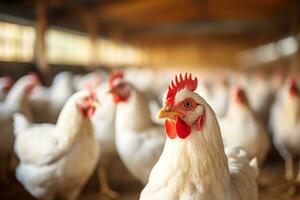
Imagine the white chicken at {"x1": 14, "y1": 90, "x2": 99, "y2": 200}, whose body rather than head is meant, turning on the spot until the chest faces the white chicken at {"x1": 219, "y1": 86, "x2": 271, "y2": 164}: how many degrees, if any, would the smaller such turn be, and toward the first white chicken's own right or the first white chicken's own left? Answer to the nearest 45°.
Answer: approximately 45° to the first white chicken's own left

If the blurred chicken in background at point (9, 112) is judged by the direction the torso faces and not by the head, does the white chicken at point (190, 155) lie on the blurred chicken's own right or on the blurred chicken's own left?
on the blurred chicken's own right

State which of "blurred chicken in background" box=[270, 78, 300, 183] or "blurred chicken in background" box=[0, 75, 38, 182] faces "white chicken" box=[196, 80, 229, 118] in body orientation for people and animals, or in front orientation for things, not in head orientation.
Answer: "blurred chicken in background" box=[0, 75, 38, 182]

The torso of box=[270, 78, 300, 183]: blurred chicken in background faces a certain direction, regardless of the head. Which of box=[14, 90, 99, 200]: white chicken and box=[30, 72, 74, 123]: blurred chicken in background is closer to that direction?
the white chicken

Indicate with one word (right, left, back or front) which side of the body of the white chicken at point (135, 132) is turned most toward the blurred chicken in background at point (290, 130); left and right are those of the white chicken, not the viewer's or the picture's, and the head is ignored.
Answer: back

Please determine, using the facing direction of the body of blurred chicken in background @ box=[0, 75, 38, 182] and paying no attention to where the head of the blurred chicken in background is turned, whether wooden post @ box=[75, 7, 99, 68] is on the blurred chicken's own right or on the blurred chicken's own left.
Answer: on the blurred chicken's own left

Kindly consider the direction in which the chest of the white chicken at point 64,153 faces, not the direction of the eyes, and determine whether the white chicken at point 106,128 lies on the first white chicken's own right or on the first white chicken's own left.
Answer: on the first white chicken's own left

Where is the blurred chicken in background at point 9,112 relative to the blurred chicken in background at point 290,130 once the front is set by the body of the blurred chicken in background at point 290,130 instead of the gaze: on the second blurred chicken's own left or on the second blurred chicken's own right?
on the second blurred chicken's own right

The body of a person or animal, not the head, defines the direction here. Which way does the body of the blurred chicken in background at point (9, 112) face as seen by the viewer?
to the viewer's right

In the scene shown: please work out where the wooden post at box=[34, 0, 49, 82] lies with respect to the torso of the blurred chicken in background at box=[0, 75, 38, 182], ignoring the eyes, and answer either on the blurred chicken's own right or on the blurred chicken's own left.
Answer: on the blurred chicken's own left

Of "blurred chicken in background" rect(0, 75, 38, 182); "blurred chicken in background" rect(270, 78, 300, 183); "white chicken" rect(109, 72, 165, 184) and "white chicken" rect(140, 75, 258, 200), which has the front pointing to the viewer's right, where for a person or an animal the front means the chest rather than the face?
"blurred chicken in background" rect(0, 75, 38, 182)
